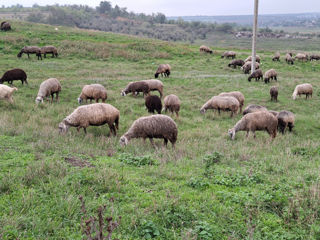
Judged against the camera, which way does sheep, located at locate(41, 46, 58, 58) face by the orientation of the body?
to the viewer's left

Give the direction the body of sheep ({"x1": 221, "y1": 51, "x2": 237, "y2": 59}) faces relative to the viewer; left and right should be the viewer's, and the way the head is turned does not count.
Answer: facing to the left of the viewer

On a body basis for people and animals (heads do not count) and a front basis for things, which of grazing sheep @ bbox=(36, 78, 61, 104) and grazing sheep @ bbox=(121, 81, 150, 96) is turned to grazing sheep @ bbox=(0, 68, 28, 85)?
grazing sheep @ bbox=(121, 81, 150, 96)

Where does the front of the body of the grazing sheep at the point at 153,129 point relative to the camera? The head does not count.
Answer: to the viewer's left

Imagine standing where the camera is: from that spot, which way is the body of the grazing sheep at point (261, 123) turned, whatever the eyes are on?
to the viewer's left

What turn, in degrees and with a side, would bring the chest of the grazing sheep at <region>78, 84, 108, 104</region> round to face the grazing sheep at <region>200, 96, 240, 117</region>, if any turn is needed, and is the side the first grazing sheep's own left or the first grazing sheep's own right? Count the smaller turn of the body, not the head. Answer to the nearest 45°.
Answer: approximately 180°

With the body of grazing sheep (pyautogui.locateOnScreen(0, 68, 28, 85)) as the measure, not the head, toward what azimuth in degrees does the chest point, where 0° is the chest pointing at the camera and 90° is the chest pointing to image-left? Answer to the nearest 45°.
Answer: approximately 90°
